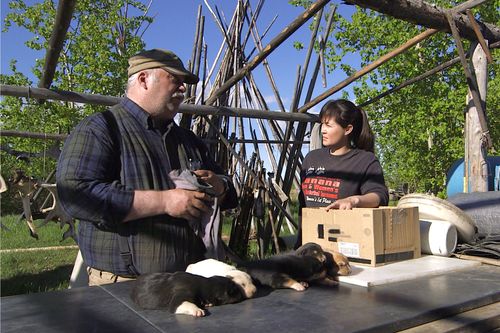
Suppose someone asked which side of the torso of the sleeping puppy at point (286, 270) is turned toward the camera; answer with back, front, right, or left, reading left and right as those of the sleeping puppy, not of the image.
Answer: right

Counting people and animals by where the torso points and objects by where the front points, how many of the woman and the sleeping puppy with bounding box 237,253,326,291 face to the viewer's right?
1

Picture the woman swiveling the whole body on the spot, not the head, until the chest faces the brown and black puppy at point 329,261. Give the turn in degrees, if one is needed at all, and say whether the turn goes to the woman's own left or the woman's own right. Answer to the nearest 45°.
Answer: approximately 45° to the woman's own left

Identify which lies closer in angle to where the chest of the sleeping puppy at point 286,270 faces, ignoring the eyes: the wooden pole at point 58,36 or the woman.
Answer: the woman

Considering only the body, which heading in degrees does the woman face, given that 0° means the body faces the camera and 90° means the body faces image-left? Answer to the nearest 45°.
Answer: approximately 45°

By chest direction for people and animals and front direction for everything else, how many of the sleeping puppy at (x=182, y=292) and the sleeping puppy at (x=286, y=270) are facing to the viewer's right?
2

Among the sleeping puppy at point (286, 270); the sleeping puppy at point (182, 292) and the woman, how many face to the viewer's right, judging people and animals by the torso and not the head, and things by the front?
2

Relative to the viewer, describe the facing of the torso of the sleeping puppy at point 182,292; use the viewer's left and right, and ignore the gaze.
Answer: facing to the right of the viewer
